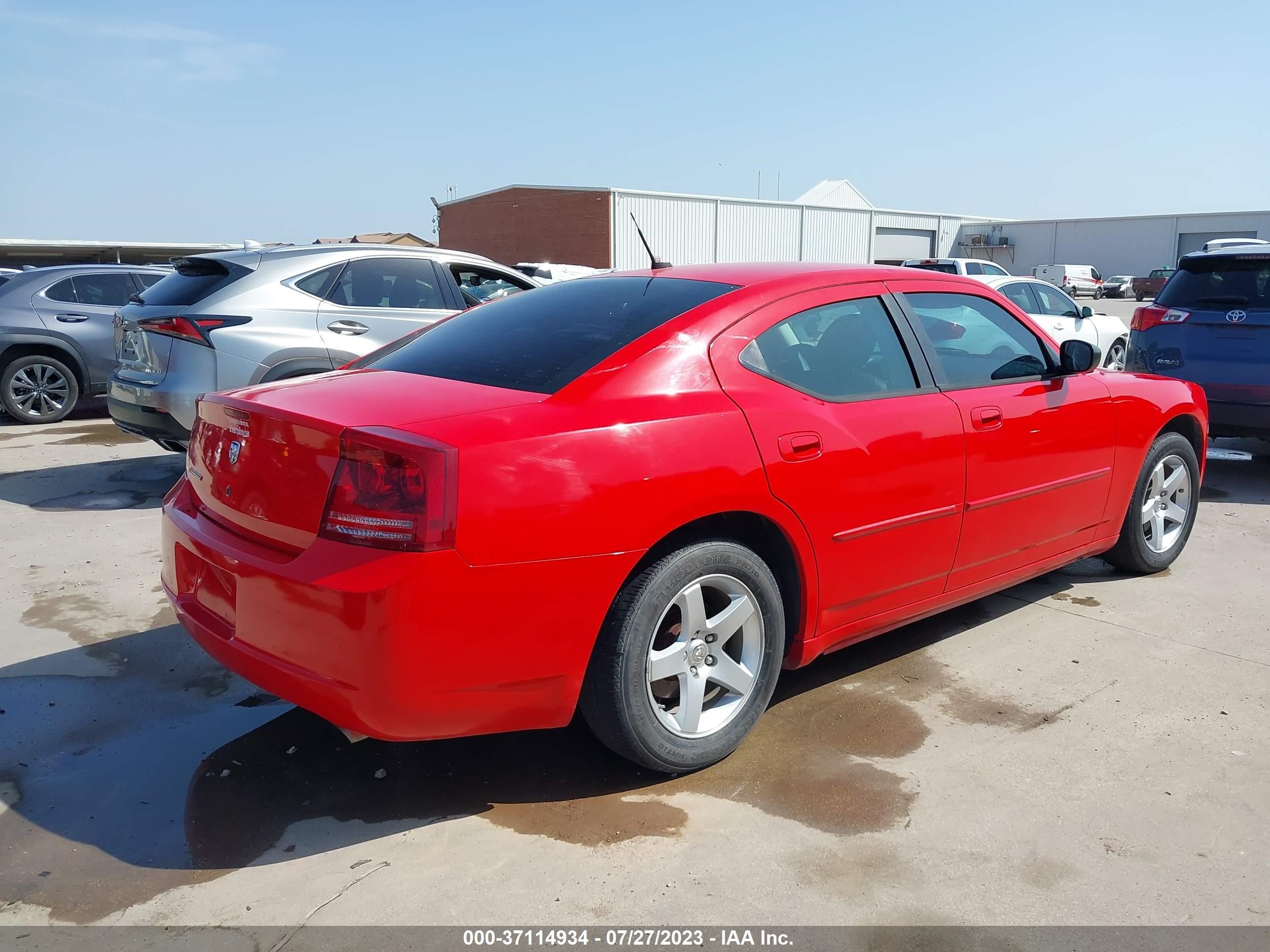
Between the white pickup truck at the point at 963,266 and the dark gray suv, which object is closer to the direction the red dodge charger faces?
the white pickup truck

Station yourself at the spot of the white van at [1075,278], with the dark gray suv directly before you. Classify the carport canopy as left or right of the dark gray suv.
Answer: right

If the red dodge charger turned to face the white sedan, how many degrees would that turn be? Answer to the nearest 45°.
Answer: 0° — it already faces it

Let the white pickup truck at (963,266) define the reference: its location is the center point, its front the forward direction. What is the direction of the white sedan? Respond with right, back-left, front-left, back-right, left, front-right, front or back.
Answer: back-right

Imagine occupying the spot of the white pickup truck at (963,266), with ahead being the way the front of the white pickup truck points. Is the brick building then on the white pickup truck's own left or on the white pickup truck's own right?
on the white pickup truck's own left

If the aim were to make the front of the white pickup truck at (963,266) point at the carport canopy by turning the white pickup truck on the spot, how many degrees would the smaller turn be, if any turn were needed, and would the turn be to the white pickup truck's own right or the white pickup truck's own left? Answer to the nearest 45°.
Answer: approximately 135° to the white pickup truck's own left

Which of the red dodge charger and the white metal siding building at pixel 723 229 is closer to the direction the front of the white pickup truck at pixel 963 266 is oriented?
the white metal siding building

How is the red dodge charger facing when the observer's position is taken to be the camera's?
facing away from the viewer and to the right of the viewer

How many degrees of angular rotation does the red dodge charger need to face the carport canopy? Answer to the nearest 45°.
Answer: approximately 90° to its left
